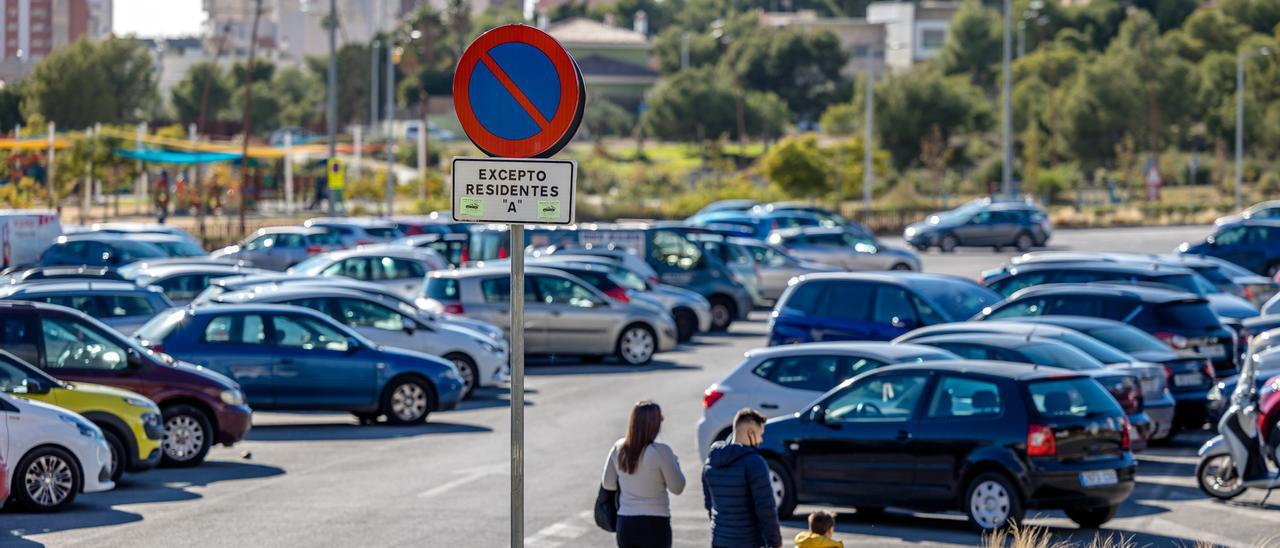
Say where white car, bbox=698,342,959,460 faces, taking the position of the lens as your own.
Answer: facing to the right of the viewer

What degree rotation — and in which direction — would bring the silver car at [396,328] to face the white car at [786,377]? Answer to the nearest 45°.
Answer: approximately 45° to its right

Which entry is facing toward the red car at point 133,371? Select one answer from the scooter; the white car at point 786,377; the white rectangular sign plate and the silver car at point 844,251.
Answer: the scooter

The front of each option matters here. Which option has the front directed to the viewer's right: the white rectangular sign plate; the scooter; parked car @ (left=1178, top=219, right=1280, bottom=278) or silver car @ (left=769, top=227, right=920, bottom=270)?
the silver car

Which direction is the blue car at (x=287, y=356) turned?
to the viewer's right

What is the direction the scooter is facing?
to the viewer's left

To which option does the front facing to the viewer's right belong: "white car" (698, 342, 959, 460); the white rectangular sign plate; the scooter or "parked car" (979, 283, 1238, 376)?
the white car

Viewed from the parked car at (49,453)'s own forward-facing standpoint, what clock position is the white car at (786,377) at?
The white car is roughly at 12 o'clock from the parked car.

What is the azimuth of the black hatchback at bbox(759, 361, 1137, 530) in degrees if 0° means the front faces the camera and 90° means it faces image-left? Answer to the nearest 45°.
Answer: approximately 135°

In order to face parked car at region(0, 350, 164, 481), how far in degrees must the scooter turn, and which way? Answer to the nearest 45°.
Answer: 0° — it already faces it

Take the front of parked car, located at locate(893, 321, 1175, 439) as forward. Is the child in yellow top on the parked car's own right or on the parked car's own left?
on the parked car's own left

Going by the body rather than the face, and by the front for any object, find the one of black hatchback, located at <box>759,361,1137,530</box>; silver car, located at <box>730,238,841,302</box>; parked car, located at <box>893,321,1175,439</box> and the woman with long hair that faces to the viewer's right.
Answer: the silver car

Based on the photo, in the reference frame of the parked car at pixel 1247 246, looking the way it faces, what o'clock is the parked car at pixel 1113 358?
the parked car at pixel 1113 358 is roughly at 9 o'clock from the parked car at pixel 1247 246.

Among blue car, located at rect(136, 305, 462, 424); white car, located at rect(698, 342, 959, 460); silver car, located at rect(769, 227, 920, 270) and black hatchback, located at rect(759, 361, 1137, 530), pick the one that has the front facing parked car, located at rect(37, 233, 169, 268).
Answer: the black hatchback

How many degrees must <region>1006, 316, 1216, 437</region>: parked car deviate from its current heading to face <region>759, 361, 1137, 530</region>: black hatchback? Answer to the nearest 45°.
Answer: approximately 135° to its left
